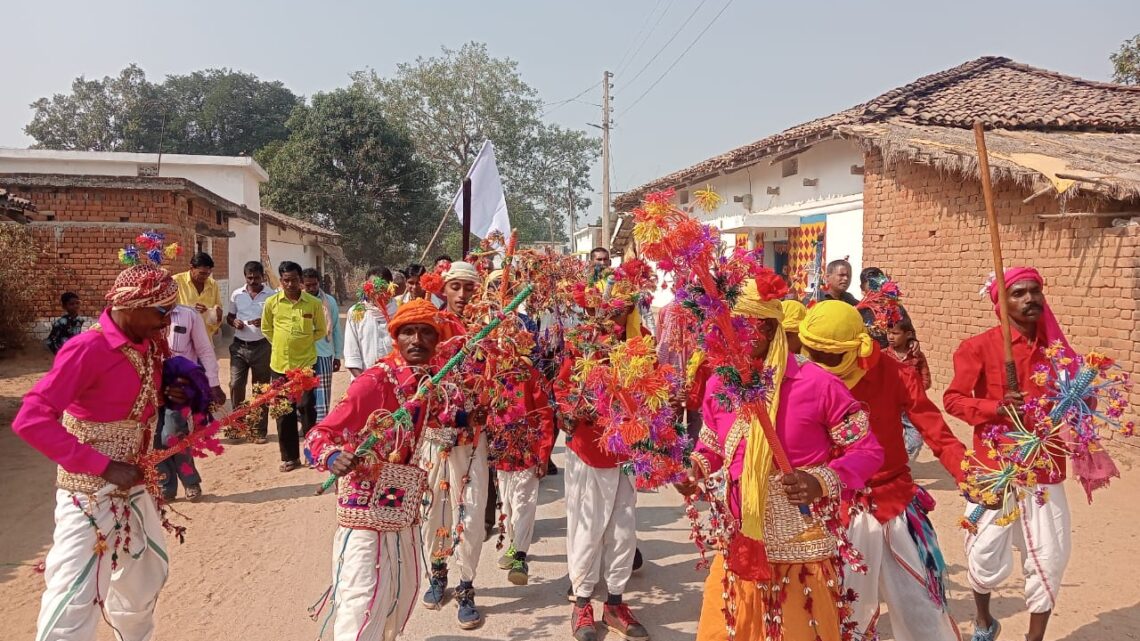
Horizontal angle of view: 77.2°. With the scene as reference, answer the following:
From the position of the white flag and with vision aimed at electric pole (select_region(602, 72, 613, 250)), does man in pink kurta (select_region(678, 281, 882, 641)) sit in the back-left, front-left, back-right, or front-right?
back-right

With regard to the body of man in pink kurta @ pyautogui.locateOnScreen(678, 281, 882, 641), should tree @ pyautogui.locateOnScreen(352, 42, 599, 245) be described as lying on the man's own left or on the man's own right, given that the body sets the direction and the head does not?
on the man's own right

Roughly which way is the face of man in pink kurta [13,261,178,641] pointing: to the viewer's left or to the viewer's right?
to the viewer's right

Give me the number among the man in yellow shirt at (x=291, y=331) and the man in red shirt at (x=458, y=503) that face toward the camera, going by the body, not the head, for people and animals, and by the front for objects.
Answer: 2

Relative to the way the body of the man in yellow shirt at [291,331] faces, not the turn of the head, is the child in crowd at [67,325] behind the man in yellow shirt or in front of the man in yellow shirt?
behind

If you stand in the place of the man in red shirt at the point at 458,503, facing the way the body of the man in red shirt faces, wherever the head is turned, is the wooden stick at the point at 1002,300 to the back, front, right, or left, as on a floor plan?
left

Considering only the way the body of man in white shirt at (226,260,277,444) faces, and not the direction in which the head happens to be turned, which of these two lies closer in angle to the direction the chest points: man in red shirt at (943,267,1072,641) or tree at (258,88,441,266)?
the man in red shirt

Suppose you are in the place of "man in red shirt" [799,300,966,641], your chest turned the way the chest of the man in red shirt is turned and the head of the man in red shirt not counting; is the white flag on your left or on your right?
on your right

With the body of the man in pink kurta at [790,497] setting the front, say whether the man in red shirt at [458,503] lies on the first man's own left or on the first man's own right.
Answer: on the first man's own right
